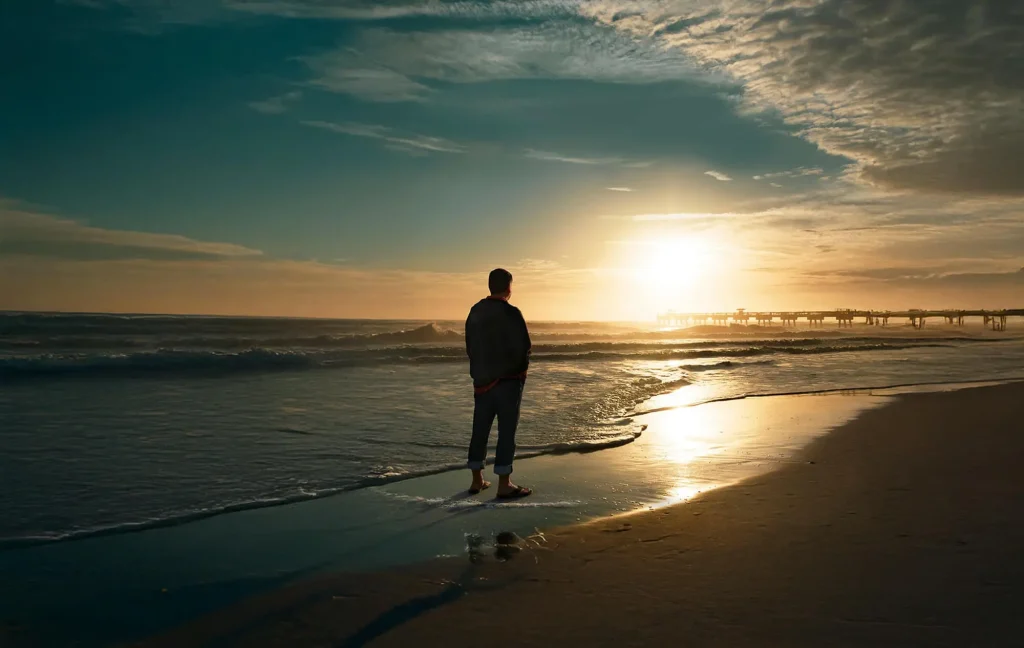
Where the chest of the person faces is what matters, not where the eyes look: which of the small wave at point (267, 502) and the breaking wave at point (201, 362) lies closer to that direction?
the breaking wave

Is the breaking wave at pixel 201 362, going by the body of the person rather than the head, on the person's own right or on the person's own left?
on the person's own left

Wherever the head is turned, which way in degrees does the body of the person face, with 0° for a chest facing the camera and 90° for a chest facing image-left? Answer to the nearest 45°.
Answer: approximately 225°
